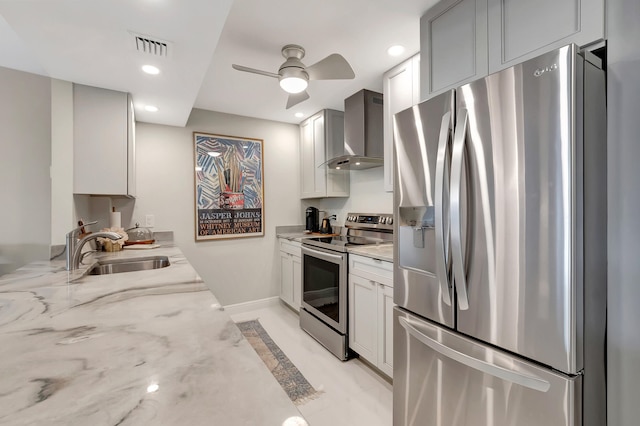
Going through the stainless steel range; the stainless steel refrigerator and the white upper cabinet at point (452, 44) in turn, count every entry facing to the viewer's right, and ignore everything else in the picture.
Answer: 0

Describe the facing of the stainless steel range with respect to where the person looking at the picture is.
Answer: facing the viewer and to the left of the viewer

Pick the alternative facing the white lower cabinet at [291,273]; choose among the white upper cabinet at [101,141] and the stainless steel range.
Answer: the white upper cabinet

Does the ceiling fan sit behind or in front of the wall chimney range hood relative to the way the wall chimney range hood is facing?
in front

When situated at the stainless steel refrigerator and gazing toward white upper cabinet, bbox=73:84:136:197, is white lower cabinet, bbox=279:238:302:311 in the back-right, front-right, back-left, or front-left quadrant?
front-right

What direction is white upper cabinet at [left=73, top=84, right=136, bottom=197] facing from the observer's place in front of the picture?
facing to the right of the viewer

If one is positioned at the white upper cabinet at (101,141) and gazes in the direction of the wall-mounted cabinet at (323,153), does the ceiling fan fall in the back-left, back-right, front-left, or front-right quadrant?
front-right

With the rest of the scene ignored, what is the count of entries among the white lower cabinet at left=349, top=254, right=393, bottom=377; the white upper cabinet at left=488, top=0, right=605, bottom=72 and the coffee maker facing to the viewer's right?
0

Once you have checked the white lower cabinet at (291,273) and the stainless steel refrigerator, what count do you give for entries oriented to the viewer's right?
0

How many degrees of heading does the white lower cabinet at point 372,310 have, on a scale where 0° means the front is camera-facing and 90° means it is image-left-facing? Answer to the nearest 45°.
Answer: approximately 45°

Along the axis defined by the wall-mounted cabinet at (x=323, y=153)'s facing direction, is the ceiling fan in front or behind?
in front
